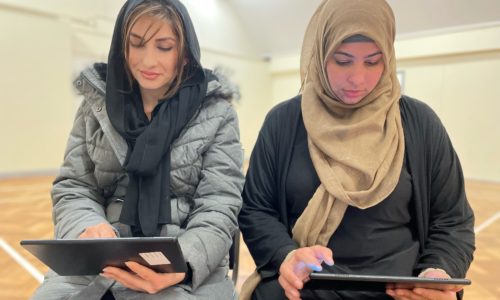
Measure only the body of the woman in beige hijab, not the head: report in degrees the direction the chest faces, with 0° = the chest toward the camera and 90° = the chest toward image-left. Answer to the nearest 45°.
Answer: approximately 0°

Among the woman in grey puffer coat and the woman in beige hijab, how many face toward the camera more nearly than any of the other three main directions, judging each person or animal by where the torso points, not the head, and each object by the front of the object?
2

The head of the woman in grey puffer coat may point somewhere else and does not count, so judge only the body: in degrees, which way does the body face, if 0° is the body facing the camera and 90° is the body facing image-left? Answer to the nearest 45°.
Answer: approximately 0°
